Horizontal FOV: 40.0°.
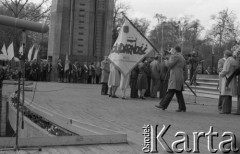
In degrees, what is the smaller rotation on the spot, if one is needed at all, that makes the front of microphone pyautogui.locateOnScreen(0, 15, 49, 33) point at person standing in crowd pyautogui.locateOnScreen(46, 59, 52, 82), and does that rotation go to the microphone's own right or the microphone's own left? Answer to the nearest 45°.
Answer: approximately 90° to the microphone's own left

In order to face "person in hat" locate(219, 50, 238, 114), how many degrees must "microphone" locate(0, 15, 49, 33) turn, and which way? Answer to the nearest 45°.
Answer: approximately 45° to its left

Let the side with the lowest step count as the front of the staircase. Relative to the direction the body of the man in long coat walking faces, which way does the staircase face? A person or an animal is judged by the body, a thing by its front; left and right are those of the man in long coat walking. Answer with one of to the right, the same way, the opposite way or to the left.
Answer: to the left
